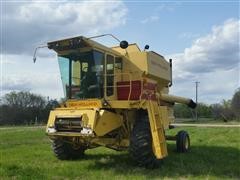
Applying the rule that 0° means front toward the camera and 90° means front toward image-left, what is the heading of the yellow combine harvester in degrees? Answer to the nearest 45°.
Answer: approximately 45°
